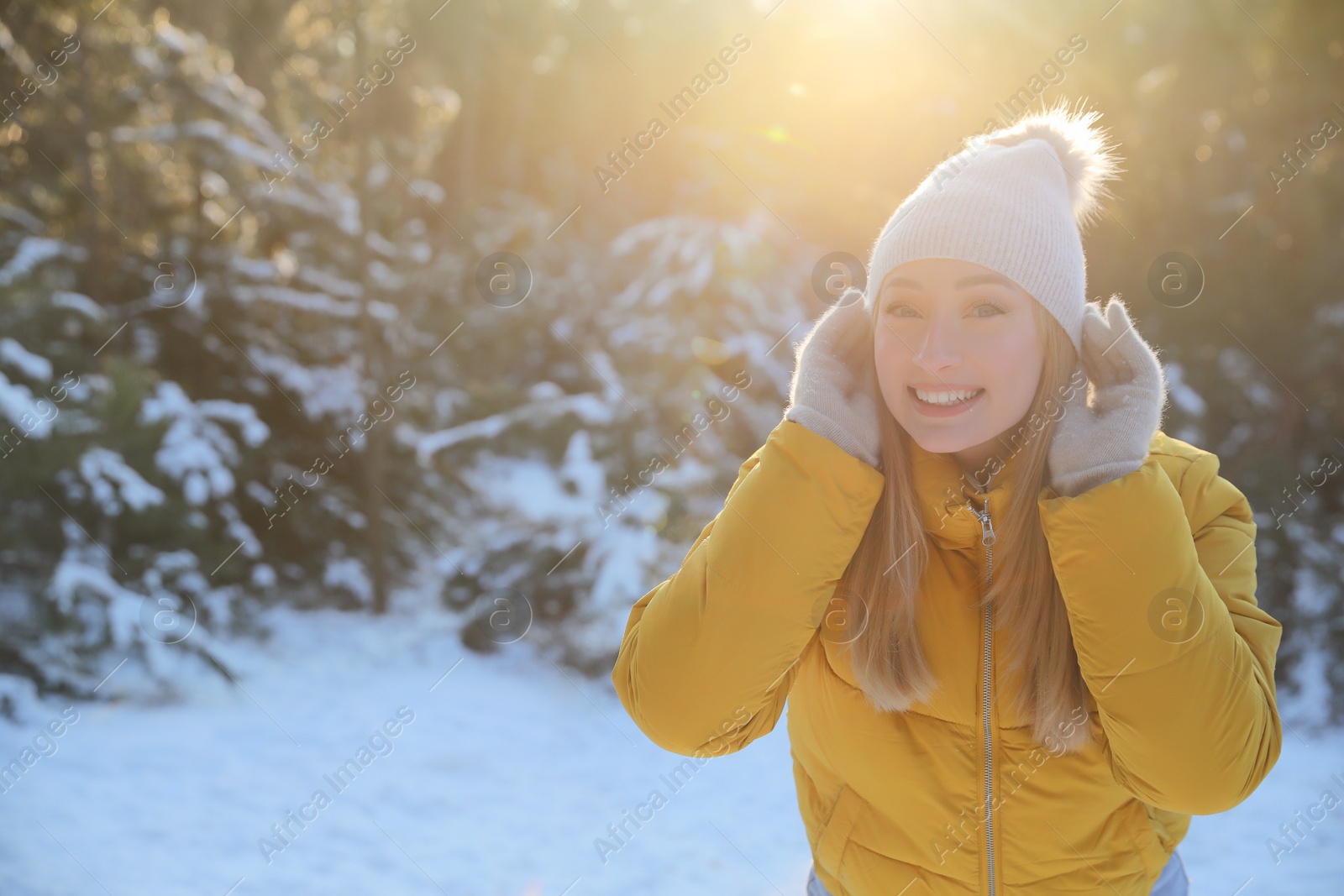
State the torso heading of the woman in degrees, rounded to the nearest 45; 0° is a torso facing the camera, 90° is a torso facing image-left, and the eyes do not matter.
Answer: approximately 0°
